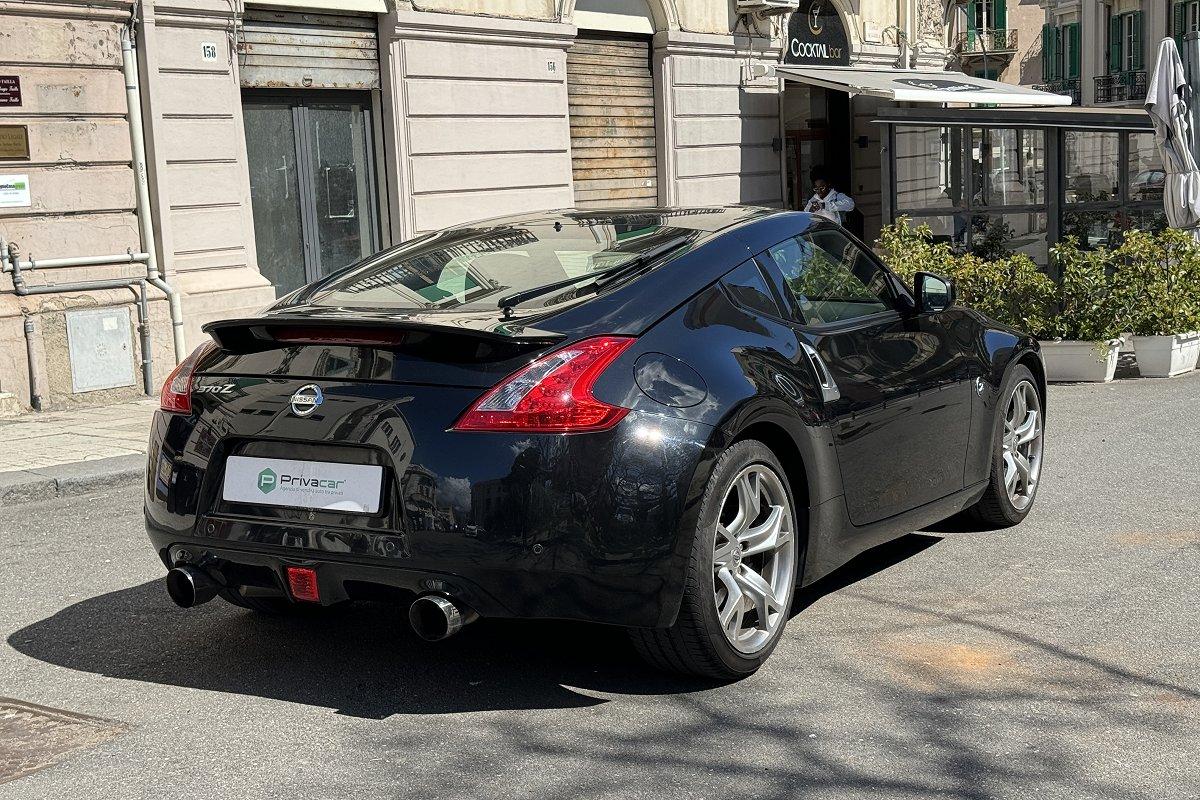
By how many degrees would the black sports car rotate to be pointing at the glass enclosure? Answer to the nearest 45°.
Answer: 0° — it already faces it

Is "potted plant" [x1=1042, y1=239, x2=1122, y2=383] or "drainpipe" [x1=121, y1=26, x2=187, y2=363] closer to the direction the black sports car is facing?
the potted plant

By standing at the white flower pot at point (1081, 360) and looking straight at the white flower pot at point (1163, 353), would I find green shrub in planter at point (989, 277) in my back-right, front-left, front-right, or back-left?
back-left

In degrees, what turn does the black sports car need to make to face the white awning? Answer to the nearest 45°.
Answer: approximately 45° to its left

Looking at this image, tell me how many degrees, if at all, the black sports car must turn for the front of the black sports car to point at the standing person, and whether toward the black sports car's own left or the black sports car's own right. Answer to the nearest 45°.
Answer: approximately 45° to the black sports car's own left

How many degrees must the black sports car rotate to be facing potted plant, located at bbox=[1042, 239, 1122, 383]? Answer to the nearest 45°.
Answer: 0° — it already faces it

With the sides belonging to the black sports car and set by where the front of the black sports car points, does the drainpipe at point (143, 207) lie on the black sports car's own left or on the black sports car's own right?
on the black sports car's own left

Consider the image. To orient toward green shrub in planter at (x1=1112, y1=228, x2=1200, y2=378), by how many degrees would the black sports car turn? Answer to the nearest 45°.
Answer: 0° — it already faces it

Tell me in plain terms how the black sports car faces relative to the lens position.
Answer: facing away from the viewer and to the right of the viewer

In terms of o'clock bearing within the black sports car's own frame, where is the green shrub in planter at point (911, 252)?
The green shrub in planter is roughly at 11 o'clock from the black sports car.

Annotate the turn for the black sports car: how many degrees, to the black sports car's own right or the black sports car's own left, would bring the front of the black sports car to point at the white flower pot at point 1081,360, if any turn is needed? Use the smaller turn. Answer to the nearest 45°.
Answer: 0° — it already faces it
